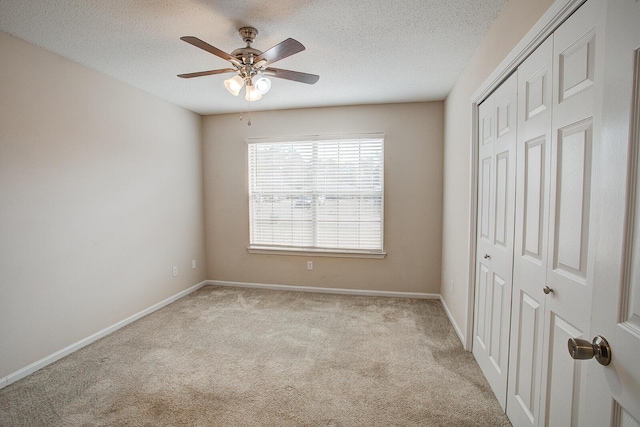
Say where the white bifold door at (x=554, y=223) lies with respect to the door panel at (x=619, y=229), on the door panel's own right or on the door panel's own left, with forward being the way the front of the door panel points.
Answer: on the door panel's own right

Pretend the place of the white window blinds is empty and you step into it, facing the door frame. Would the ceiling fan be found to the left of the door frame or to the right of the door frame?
right

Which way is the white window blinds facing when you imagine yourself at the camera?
facing the viewer

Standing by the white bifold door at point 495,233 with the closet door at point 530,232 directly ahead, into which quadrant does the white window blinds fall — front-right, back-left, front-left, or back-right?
back-right

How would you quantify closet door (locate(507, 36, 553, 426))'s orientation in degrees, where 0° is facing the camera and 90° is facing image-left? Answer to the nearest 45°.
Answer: approximately 45°

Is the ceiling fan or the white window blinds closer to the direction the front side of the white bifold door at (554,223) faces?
the ceiling fan

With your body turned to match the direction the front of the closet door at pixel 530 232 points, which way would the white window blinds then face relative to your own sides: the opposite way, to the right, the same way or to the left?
to the left

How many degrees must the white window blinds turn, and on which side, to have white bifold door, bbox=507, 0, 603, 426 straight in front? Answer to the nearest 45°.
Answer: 0° — it already faces it

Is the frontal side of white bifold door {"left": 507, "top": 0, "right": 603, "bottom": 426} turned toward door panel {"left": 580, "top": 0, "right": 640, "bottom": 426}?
no

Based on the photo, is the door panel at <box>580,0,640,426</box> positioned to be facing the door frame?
no

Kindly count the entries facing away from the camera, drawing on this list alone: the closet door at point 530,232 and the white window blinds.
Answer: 0

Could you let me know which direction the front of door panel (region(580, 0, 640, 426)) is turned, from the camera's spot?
facing the viewer and to the left of the viewer

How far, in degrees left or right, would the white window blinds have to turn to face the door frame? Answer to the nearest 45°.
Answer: approximately 45° to its left

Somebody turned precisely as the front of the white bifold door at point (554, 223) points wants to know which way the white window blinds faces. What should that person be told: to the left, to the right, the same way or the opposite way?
to the left

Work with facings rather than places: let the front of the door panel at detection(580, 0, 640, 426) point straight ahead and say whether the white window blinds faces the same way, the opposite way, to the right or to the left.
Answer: to the left
